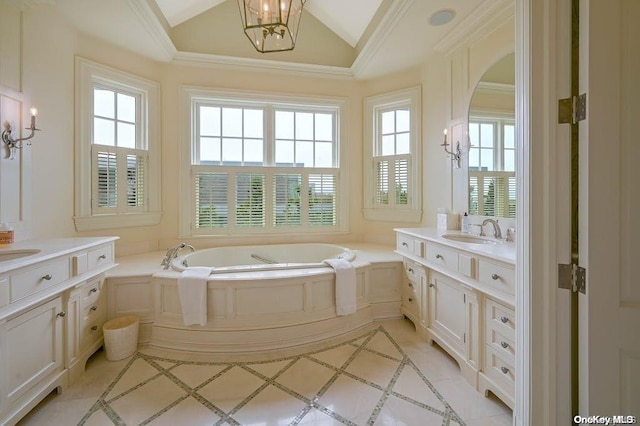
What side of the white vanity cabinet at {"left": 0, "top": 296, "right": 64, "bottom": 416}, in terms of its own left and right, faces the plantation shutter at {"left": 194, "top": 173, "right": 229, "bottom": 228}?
left

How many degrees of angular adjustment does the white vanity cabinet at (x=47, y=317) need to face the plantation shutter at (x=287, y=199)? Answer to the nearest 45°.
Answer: approximately 45° to its left

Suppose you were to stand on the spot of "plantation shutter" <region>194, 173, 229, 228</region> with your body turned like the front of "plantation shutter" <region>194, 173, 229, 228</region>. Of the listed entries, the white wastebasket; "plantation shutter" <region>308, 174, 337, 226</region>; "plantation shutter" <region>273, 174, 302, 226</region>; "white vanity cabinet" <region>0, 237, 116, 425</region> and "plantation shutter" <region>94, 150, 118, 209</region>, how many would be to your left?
2

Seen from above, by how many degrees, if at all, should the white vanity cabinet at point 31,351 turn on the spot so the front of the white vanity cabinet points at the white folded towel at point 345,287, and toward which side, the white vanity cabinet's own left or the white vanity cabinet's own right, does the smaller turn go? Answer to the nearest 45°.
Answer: approximately 45° to the white vanity cabinet's own left

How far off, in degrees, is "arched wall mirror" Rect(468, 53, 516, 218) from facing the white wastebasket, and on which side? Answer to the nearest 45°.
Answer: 0° — it already faces it

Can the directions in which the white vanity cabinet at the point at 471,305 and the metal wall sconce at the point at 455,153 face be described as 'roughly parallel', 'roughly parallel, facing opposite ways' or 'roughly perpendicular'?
roughly parallel

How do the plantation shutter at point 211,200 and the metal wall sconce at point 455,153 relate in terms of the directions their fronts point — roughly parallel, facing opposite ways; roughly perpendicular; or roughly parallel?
roughly perpendicular

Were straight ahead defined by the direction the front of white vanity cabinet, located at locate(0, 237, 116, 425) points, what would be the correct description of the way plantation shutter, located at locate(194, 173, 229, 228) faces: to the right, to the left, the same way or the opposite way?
to the right

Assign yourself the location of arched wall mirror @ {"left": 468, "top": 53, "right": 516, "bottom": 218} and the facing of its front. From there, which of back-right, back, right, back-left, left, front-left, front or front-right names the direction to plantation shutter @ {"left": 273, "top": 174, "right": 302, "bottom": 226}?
front-right

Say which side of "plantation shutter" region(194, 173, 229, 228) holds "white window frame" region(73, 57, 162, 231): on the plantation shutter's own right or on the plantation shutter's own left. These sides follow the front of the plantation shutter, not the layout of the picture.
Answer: on the plantation shutter's own right

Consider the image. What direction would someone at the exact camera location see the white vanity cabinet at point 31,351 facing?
facing the viewer and to the right of the viewer

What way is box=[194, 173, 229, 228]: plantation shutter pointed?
toward the camera

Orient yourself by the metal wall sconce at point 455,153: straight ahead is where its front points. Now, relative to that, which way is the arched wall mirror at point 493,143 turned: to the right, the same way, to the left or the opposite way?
the same way

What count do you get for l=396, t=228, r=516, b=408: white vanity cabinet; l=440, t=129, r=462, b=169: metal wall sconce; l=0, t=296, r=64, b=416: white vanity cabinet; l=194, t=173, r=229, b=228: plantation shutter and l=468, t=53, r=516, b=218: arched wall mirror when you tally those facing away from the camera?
0

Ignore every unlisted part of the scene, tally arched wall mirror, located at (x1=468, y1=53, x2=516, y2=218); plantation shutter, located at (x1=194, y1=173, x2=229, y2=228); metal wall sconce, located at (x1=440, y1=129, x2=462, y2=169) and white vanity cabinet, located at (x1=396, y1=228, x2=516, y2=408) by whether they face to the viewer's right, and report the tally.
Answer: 0

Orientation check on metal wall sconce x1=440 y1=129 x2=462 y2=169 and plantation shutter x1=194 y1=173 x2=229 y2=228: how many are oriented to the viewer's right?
0

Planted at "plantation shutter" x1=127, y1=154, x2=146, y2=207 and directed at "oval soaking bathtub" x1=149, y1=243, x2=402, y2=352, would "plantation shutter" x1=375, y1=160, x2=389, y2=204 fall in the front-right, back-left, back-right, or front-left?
front-left

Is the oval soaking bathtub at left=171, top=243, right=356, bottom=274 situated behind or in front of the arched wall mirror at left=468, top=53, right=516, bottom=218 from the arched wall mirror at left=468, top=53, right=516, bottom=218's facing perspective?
in front

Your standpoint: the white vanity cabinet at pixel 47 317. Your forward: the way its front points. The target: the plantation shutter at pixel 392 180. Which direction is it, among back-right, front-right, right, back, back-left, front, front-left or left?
front-left

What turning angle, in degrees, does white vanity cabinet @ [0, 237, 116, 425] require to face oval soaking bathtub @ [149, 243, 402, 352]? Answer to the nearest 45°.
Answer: approximately 45° to its left
